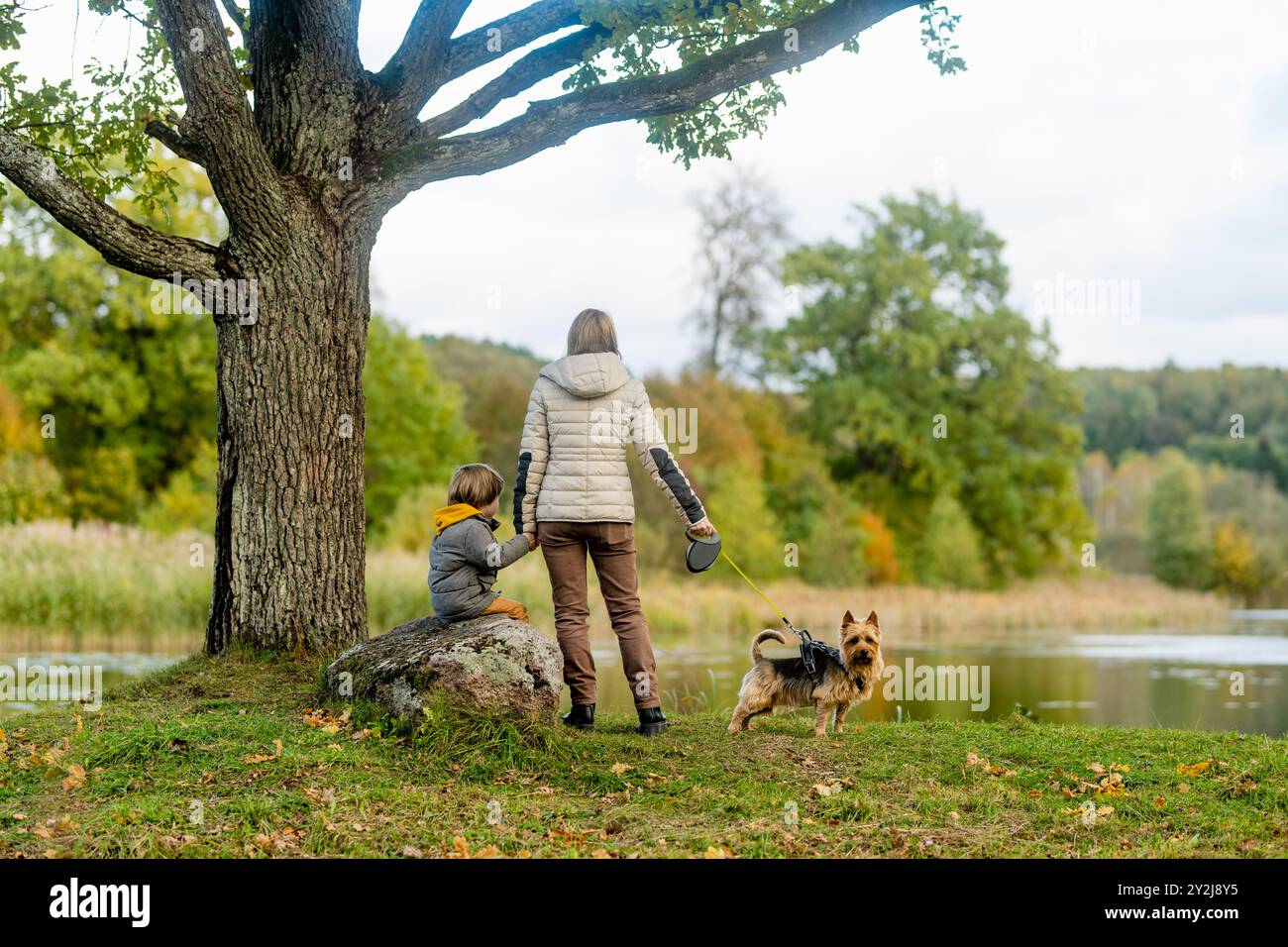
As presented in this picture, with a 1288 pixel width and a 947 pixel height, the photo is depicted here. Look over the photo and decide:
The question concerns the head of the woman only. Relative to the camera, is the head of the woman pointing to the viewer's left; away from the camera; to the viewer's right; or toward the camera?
away from the camera

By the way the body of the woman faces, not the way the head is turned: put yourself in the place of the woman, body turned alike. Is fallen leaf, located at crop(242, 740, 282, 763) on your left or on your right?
on your left

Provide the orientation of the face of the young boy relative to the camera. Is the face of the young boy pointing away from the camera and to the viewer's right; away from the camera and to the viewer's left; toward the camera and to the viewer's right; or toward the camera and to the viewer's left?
away from the camera and to the viewer's right

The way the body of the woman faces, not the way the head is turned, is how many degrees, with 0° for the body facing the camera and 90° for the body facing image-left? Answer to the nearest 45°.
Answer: approximately 180°
